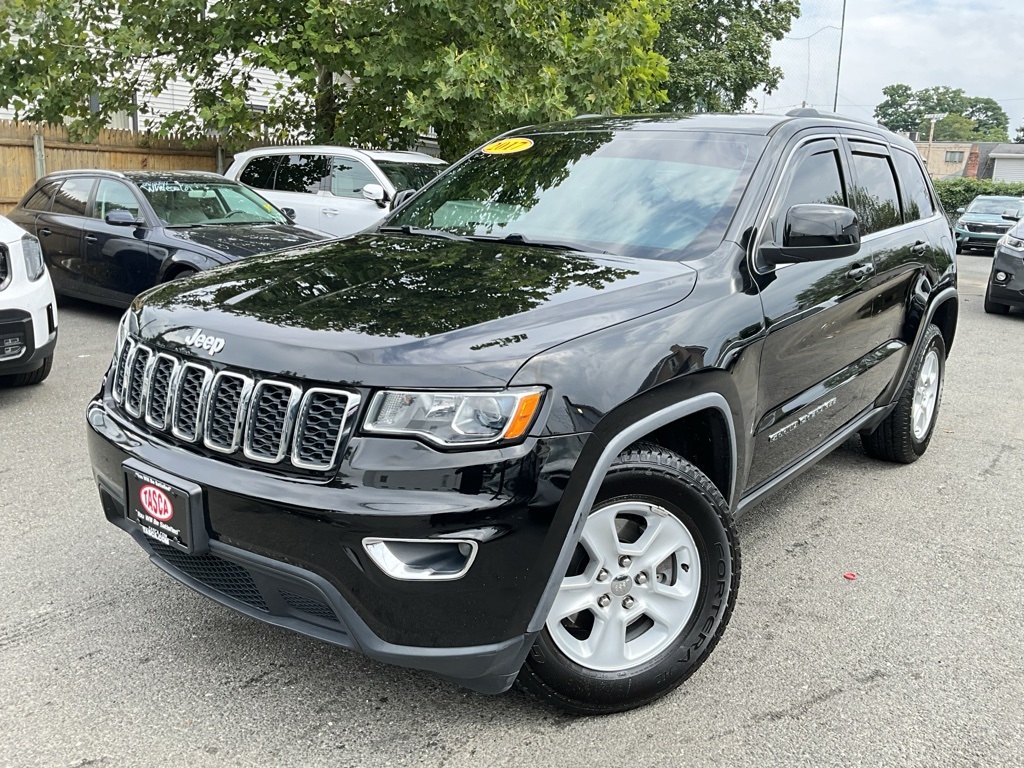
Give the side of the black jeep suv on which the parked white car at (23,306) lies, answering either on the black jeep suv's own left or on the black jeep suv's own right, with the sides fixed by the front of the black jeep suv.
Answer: on the black jeep suv's own right

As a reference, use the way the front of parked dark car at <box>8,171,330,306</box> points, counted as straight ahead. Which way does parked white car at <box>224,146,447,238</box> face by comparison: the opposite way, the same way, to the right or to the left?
the same way

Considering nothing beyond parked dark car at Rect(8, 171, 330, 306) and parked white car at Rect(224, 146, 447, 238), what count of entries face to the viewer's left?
0

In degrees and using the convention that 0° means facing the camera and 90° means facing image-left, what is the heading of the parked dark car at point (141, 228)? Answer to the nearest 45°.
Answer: approximately 315°

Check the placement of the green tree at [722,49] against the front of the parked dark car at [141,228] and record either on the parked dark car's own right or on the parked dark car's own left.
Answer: on the parked dark car's own left

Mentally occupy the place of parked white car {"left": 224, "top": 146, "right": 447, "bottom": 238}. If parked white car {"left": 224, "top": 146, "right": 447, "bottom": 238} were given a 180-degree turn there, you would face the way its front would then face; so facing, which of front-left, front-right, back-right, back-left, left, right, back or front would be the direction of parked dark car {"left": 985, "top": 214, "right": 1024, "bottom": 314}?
back-right

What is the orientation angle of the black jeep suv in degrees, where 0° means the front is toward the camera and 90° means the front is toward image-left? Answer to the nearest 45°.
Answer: approximately 45°

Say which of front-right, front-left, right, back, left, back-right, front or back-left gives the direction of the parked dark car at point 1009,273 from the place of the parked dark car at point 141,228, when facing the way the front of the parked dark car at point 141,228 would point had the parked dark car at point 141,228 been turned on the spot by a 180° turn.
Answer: back-right

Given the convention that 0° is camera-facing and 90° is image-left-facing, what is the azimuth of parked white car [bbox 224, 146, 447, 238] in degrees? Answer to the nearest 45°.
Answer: approximately 315°
